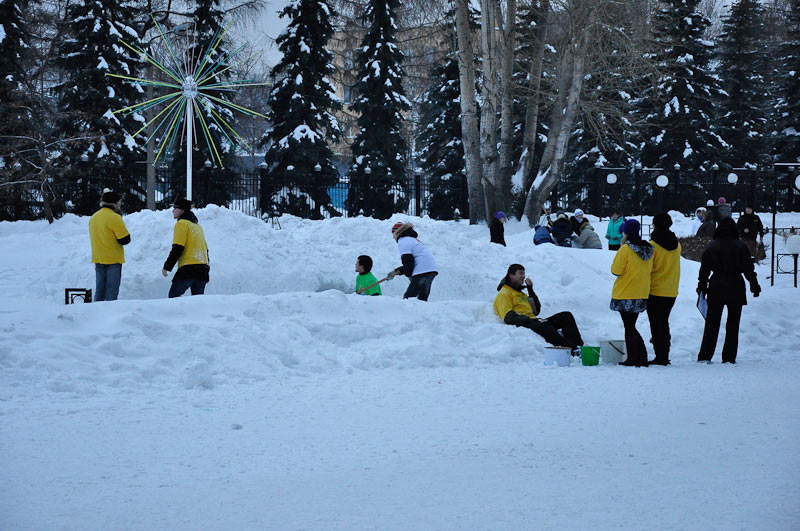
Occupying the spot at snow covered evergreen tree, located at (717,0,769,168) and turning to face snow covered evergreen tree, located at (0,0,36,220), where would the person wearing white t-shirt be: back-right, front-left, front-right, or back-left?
front-left

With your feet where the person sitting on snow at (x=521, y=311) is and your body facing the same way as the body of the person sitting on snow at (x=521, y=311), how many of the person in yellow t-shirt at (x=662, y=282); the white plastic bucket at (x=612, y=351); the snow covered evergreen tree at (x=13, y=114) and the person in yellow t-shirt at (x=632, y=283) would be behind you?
1

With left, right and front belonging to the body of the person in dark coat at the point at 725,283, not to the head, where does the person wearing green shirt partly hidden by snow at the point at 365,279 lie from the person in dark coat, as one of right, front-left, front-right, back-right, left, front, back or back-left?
left

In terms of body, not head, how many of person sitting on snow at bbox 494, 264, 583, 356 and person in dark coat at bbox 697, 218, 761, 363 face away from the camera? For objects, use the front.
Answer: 1

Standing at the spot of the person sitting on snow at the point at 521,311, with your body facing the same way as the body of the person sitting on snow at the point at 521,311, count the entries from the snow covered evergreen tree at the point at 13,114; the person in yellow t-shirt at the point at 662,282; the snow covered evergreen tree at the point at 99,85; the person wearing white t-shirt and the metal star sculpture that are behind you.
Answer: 4

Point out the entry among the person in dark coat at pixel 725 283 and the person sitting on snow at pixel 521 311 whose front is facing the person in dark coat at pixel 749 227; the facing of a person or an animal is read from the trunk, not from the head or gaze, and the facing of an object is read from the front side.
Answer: the person in dark coat at pixel 725 283

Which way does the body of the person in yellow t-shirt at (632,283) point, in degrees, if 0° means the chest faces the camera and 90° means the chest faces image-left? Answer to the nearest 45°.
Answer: approximately 135°

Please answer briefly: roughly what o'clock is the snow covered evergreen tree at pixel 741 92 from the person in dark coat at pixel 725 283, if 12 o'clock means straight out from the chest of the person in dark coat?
The snow covered evergreen tree is roughly at 12 o'clock from the person in dark coat.

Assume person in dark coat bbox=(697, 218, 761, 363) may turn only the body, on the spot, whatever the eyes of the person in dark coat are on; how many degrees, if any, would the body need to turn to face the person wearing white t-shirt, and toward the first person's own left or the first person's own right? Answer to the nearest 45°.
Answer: approximately 90° to the first person's own left

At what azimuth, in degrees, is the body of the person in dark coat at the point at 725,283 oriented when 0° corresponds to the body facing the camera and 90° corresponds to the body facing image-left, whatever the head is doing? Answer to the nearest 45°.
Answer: approximately 180°

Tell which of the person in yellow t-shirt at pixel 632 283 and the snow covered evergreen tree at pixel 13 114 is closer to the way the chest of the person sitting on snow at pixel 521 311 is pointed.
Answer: the person in yellow t-shirt

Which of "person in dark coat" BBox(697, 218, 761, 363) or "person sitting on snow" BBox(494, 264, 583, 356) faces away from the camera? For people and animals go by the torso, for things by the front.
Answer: the person in dark coat

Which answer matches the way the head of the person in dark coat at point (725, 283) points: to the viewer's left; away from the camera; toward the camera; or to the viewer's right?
away from the camera

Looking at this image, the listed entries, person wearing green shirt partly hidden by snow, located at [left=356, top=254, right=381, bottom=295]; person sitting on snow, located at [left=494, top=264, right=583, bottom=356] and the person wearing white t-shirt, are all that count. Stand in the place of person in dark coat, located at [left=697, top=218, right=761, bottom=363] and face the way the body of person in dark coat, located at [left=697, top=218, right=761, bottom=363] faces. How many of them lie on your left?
3

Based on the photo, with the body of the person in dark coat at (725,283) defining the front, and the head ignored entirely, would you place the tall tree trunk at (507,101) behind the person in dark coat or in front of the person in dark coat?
in front
